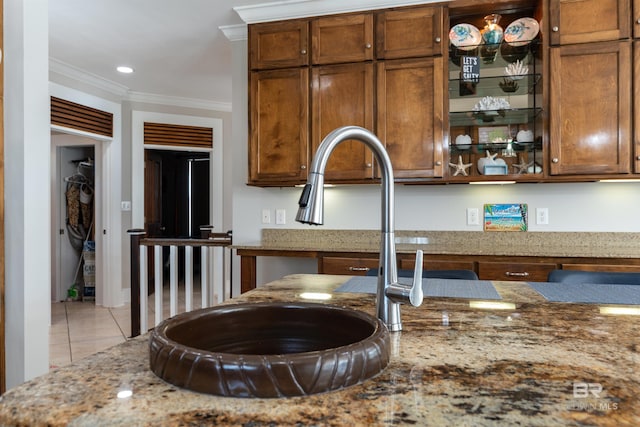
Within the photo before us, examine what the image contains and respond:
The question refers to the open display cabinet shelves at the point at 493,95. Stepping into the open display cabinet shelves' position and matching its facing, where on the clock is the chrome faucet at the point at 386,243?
The chrome faucet is roughly at 12 o'clock from the open display cabinet shelves.

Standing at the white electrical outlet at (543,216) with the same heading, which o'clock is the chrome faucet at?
The chrome faucet is roughly at 12 o'clock from the white electrical outlet.

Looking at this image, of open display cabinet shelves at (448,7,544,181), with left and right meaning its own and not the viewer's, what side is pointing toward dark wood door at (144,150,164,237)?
right

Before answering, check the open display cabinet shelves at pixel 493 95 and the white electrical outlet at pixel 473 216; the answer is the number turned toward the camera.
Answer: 2

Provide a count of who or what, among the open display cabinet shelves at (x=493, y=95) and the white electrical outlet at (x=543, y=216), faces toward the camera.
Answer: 2

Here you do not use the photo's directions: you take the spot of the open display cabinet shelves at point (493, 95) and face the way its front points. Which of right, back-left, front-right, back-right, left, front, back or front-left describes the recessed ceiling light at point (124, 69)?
right

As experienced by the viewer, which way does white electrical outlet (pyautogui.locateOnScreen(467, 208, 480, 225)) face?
facing the viewer

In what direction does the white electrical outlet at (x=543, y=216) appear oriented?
toward the camera

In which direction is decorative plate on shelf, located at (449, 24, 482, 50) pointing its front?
toward the camera
